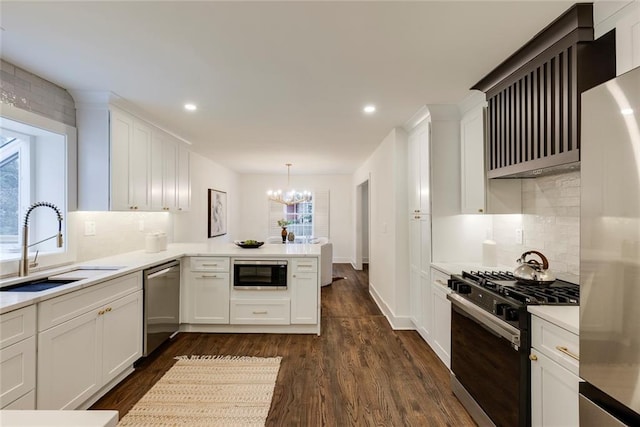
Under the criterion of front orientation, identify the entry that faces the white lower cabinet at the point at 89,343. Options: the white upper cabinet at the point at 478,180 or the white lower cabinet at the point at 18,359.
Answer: the white upper cabinet

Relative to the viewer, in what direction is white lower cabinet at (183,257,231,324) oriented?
toward the camera

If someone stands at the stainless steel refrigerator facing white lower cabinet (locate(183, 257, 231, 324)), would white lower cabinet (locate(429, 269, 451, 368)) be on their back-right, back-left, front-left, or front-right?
front-right

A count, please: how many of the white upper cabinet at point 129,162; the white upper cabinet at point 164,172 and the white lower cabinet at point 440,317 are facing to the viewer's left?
1

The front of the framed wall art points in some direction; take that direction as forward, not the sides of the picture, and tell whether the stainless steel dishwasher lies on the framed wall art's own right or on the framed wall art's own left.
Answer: on the framed wall art's own right

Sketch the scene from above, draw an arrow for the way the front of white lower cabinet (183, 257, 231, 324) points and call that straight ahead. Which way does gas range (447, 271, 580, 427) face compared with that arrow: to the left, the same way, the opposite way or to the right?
to the right

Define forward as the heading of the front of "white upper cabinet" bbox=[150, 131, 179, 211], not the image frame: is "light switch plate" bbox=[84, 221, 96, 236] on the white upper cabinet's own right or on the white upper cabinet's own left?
on the white upper cabinet's own right

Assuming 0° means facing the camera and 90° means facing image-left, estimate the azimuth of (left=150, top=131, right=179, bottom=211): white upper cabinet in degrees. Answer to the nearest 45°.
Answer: approximately 315°

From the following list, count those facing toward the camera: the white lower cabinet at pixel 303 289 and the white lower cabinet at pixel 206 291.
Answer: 2

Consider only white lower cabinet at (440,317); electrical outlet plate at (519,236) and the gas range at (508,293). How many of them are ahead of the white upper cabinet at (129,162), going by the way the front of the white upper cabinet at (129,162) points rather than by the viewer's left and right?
3

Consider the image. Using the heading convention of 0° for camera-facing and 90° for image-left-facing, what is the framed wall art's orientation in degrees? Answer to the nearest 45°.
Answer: approximately 315°

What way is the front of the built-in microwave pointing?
toward the camera

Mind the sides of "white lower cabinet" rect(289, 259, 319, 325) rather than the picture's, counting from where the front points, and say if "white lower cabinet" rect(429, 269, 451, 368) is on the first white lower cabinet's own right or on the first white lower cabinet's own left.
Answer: on the first white lower cabinet's own left

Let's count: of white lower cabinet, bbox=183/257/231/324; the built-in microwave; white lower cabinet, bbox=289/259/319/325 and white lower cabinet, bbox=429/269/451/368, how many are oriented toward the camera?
3

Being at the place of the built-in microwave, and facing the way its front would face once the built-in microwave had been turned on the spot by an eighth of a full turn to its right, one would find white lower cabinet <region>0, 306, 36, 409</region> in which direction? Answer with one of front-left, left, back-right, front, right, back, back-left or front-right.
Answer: front
